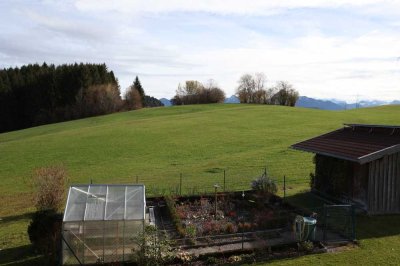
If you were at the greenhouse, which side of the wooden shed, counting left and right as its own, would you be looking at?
front

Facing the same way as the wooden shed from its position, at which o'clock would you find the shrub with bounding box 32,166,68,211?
The shrub is roughly at 1 o'clock from the wooden shed.

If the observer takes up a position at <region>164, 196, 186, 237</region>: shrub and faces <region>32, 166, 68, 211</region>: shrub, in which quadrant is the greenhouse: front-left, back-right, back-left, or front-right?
front-left

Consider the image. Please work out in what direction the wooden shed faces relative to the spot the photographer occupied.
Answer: facing the viewer and to the left of the viewer

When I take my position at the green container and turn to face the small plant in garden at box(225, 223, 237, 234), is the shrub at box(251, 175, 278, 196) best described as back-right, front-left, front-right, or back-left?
front-right

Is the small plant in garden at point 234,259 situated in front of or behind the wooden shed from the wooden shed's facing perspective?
in front

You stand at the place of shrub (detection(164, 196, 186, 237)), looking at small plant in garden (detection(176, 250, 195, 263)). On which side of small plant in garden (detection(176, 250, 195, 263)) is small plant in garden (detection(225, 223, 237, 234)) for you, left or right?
left

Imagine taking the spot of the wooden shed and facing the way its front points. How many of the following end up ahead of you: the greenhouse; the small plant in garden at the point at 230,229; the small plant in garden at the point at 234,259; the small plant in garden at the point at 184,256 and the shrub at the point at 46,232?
5

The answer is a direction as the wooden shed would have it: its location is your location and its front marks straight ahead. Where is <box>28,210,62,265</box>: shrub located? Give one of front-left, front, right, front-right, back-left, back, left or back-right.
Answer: front

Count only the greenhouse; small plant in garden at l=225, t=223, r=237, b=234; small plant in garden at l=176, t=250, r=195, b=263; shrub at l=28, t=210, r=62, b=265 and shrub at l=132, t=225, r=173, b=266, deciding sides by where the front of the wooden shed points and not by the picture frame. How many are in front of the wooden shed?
5

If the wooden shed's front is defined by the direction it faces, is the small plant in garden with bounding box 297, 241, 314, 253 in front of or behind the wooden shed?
in front

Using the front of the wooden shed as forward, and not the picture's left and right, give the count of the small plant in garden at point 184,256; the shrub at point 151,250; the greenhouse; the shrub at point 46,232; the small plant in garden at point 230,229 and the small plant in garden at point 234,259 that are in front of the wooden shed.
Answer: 6

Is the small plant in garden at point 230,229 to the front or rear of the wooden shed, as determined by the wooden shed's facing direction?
to the front

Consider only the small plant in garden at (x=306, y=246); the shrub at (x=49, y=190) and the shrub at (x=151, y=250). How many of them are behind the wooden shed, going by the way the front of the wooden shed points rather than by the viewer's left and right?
0

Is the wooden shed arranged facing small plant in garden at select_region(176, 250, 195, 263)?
yes
